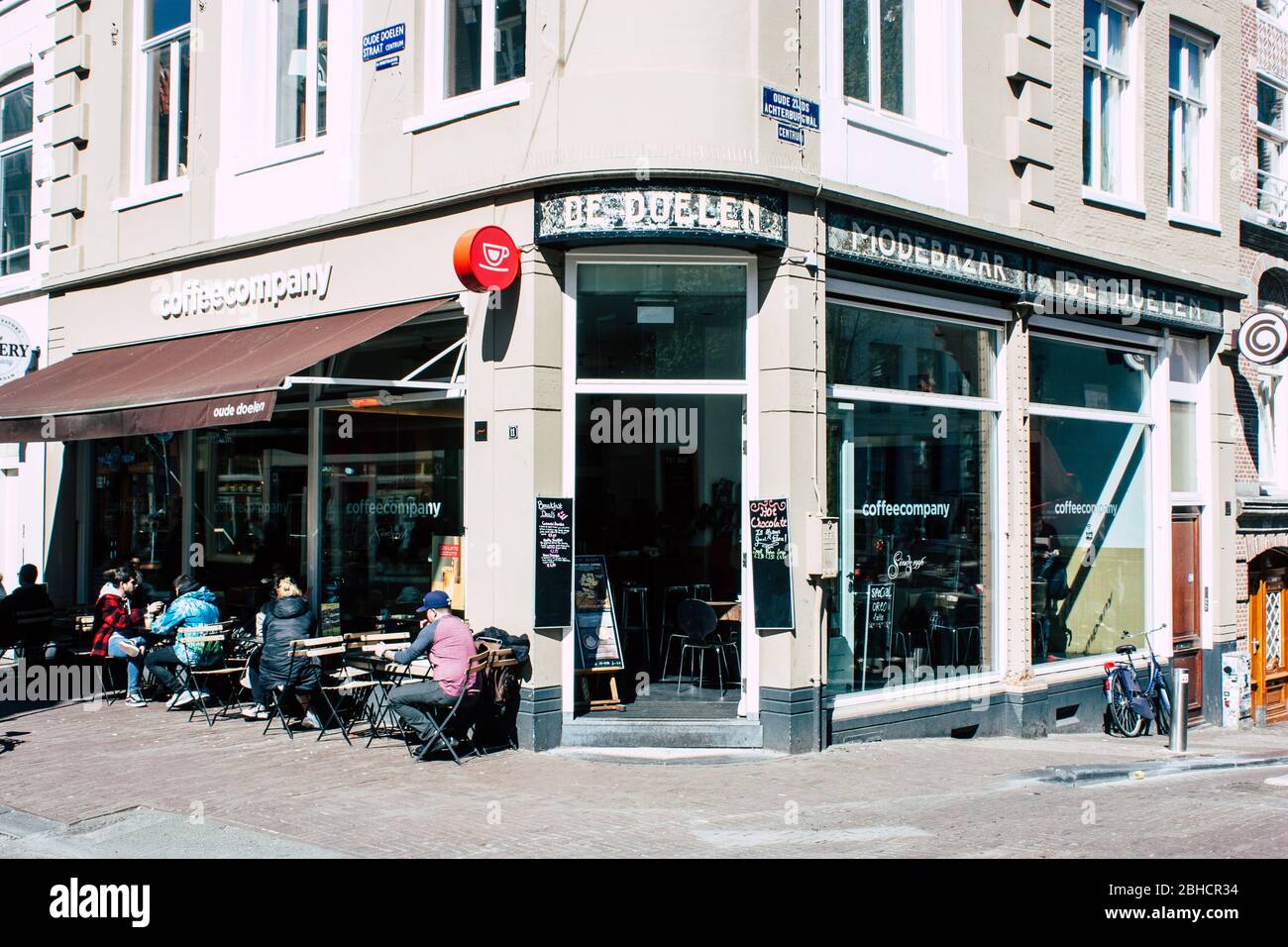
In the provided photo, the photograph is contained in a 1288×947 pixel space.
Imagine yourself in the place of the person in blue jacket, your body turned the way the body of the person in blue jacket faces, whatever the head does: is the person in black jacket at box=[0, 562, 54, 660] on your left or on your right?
on your right

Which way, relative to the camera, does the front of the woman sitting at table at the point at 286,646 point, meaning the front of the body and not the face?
away from the camera

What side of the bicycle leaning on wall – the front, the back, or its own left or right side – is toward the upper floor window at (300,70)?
back

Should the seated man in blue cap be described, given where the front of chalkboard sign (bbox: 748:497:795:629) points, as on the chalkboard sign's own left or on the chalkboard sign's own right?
on the chalkboard sign's own right

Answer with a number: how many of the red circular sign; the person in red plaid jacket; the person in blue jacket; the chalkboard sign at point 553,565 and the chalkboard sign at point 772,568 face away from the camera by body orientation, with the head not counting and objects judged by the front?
0

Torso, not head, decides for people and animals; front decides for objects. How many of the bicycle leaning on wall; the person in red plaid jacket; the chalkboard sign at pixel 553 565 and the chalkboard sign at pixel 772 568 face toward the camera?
2

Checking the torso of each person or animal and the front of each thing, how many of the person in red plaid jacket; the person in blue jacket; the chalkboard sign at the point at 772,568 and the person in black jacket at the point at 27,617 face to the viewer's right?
1

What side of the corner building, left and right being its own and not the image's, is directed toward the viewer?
front

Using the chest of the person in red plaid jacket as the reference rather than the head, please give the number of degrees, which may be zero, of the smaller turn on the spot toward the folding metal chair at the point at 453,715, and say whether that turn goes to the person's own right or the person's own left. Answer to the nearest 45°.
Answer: approximately 45° to the person's own right

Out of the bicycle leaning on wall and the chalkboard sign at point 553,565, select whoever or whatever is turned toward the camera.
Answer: the chalkboard sign
